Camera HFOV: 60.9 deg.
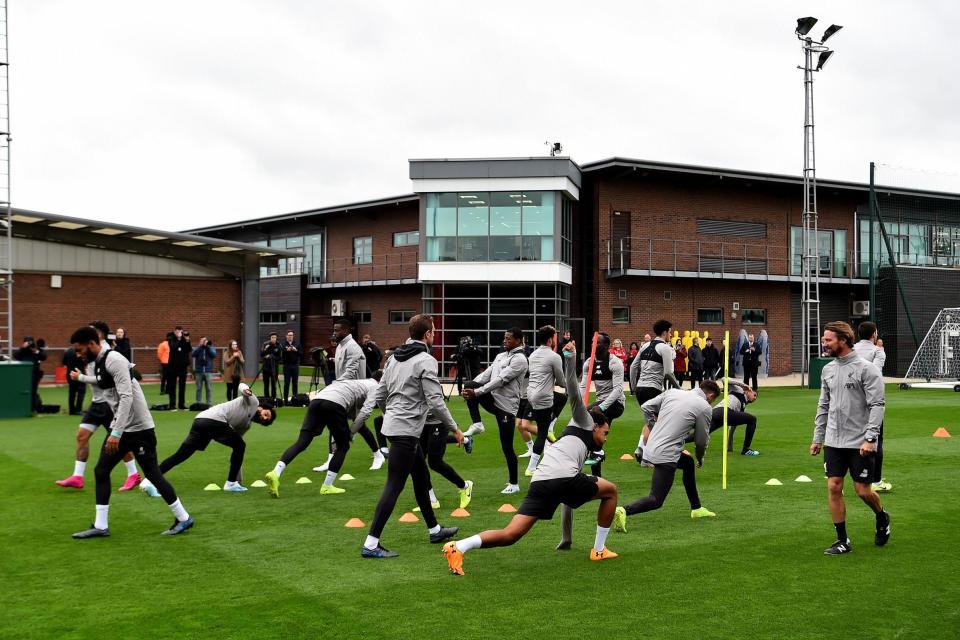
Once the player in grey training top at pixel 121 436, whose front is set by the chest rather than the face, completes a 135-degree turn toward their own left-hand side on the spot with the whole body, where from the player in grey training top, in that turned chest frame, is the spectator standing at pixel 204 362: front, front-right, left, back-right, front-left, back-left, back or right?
back-left

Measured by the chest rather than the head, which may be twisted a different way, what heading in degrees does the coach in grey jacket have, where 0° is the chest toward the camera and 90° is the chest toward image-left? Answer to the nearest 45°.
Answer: approximately 45°

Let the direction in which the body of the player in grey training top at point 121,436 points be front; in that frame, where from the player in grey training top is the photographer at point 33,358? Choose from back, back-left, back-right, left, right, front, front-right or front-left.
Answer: right

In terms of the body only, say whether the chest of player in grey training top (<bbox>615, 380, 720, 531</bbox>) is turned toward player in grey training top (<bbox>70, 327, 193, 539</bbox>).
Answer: no

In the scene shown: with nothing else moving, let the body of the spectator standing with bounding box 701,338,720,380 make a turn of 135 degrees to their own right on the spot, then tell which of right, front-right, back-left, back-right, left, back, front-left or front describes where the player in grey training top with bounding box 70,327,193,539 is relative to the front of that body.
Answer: back-left

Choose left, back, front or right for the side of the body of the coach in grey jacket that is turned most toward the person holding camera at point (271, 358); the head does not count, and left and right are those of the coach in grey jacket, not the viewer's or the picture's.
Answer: right

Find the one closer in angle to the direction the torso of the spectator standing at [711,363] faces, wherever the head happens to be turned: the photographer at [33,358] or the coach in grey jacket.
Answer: the coach in grey jacket

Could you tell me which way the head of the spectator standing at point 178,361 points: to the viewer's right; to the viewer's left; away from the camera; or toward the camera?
toward the camera

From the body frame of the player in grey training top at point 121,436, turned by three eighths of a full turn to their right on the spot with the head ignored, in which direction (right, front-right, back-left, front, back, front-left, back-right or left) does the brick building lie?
front

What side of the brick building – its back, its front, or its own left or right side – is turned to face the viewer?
front

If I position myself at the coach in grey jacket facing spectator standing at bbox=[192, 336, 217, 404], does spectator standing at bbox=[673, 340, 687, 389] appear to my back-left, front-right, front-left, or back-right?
front-right

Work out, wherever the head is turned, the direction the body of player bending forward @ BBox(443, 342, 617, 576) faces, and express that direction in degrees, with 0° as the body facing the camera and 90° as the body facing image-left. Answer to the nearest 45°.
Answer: approximately 270°

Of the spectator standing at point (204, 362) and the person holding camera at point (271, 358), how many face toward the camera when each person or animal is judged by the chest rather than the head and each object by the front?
2

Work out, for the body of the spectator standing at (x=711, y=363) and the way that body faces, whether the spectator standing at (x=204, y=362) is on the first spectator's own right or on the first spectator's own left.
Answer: on the first spectator's own right

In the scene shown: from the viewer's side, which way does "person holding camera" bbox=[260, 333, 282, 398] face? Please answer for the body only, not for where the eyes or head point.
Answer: toward the camera

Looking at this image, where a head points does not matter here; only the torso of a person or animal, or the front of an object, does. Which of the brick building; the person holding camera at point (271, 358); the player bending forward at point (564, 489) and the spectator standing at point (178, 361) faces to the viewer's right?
the player bending forward

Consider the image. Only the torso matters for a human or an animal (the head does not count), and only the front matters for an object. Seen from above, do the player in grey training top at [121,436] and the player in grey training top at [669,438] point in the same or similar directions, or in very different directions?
very different directions
